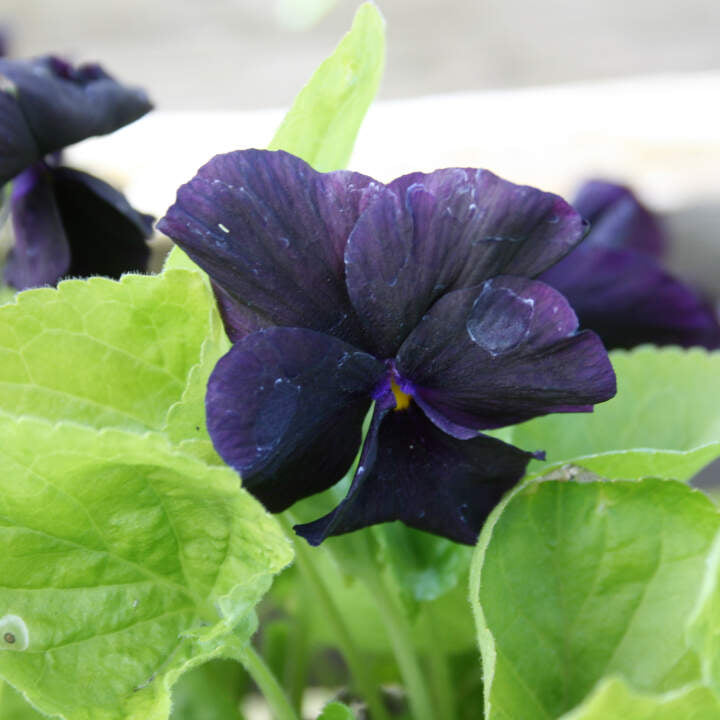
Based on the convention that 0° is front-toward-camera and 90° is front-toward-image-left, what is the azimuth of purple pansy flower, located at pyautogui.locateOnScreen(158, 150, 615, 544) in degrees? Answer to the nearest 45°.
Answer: approximately 0°
